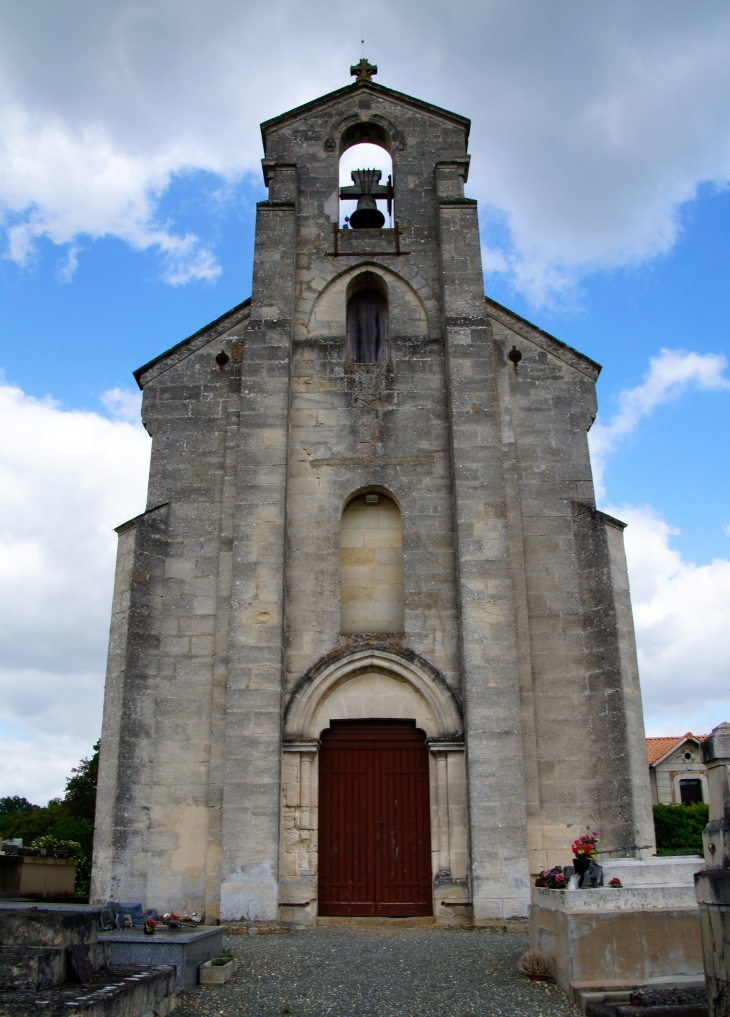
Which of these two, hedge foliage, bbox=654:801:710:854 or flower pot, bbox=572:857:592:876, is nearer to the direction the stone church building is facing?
the flower pot

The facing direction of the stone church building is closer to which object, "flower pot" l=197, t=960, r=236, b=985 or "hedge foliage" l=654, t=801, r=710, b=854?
the flower pot

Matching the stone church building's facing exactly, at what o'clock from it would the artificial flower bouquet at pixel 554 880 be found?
The artificial flower bouquet is roughly at 11 o'clock from the stone church building.

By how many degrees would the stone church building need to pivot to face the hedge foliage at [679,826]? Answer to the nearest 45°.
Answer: approximately 135° to its left

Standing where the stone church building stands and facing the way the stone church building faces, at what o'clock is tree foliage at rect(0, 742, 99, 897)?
The tree foliage is roughly at 5 o'clock from the stone church building.

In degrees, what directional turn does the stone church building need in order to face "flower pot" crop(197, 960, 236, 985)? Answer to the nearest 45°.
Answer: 0° — it already faces it

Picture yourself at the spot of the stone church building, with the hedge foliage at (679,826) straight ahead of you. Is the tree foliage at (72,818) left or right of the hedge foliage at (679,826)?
left

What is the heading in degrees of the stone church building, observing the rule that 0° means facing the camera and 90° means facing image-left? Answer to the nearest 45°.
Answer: approximately 0°

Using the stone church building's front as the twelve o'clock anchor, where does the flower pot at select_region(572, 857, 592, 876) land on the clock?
The flower pot is roughly at 11 o'clock from the stone church building.
